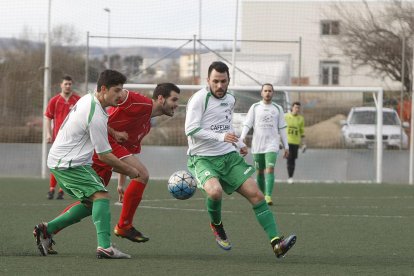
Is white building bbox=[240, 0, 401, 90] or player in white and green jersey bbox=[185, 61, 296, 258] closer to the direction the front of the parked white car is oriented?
the player in white and green jersey

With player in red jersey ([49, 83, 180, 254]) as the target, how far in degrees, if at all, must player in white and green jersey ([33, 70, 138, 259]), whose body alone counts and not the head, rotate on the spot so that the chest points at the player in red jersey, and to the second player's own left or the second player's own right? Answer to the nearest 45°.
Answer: approximately 90° to the second player's own left

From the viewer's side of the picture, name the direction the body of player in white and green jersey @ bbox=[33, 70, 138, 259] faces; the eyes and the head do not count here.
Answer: to the viewer's right

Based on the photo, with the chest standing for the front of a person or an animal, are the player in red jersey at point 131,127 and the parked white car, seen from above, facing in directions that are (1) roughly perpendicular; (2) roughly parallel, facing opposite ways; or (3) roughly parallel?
roughly perpendicular

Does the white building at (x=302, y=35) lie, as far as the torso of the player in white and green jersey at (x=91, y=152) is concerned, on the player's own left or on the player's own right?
on the player's own left

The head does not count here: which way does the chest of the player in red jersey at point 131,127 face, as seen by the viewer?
to the viewer's right
